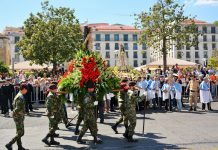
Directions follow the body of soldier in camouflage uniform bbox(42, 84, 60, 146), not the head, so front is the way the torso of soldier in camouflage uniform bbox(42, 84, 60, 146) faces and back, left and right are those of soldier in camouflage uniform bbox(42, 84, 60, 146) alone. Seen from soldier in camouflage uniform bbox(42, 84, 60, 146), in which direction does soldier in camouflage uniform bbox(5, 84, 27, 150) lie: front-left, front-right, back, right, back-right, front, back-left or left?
back-right

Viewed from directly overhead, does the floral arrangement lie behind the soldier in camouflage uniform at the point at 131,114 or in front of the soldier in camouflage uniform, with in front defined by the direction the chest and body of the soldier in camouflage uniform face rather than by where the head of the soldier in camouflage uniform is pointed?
behind

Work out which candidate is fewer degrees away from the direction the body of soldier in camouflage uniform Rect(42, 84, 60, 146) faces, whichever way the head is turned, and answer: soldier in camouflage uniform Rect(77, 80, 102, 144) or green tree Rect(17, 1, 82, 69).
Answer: the soldier in camouflage uniform
